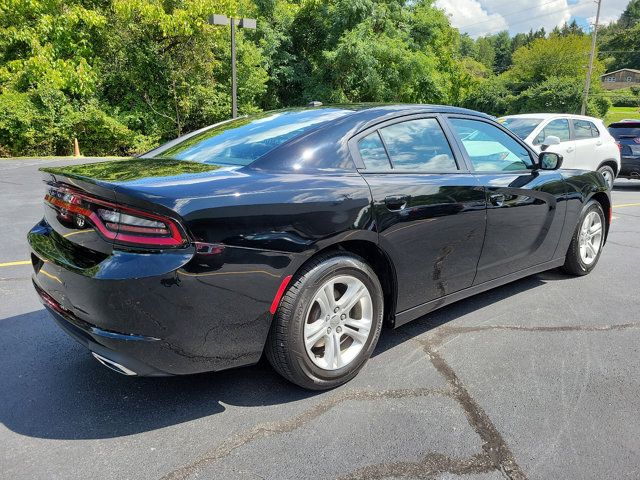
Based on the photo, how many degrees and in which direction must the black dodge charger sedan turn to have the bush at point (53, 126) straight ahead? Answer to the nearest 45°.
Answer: approximately 90° to its left

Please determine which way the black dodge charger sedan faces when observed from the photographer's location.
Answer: facing away from the viewer and to the right of the viewer

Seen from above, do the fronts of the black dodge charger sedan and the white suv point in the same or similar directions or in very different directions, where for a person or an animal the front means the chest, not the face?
very different directions

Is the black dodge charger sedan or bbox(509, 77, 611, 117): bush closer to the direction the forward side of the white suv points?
the black dodge charger sedan

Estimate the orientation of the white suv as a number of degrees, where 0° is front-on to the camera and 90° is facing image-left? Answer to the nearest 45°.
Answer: approximately 45°

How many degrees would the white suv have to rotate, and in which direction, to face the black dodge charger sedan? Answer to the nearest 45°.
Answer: approximately 45° to its left

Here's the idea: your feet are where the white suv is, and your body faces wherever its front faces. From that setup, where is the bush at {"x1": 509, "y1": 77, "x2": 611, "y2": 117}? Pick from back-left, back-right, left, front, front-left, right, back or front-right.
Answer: back-right

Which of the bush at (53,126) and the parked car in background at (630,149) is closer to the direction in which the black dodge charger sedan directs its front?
the parked car in background
